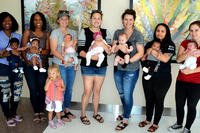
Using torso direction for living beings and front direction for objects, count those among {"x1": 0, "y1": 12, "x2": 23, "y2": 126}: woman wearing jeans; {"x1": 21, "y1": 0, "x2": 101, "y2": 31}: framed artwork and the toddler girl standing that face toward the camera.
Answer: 3

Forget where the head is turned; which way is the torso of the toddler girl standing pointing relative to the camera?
toward the camera

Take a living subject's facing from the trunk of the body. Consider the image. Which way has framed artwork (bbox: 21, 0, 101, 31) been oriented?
toward the camera

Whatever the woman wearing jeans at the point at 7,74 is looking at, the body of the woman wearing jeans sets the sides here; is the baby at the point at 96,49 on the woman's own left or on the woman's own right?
on the woman's own left

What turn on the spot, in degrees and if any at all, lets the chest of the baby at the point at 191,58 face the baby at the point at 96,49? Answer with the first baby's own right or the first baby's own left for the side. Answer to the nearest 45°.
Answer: approximately 45° to the first baby's own right

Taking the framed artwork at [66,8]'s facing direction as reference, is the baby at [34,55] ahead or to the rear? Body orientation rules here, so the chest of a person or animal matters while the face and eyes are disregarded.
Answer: ahead

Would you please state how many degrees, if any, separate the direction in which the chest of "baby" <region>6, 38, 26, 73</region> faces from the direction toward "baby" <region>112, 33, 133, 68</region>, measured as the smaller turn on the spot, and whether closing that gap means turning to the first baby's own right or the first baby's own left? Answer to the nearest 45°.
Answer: approximately 45° to the first baby's own left

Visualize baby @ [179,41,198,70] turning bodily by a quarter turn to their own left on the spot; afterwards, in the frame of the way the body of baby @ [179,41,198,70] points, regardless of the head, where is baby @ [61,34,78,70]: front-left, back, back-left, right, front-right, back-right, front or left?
back-right
